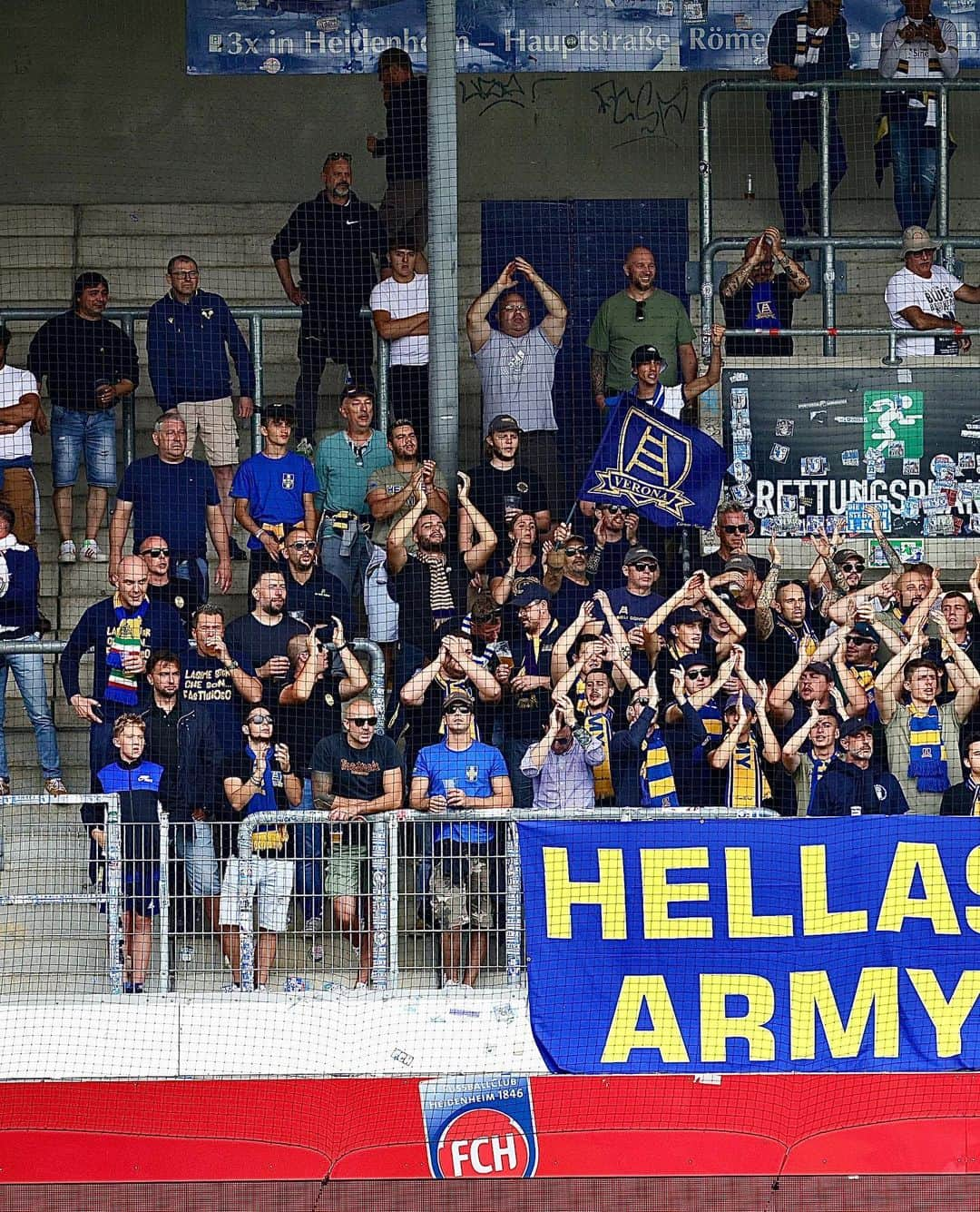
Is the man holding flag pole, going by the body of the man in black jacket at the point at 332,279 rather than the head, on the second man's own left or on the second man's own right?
on the second man's own left

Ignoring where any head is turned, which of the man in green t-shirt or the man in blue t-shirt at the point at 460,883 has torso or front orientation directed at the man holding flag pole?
the man in green t-shirt

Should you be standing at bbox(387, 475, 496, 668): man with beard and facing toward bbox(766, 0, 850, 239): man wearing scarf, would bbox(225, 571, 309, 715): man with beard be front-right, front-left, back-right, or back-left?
back-left

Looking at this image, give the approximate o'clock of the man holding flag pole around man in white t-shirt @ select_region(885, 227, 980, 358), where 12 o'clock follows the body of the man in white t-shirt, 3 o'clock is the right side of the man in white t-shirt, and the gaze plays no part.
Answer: The man holding flag pole is roughly at 3 o'clock from the man in white t-shirt.

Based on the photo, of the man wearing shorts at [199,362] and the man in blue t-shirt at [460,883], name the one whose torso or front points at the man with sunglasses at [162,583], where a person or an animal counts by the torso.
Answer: the man wearing shorts
